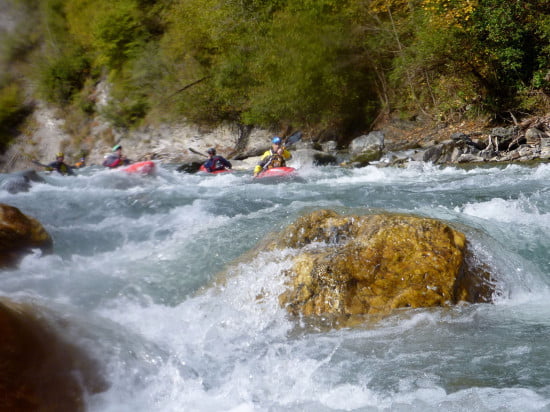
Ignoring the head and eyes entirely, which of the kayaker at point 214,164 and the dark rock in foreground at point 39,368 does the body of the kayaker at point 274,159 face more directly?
the dark rock in foreground

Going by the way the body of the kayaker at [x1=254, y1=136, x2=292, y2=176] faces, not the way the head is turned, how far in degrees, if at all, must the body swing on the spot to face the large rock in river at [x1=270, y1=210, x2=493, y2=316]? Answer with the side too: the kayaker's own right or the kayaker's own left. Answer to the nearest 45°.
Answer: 0° — they already face it

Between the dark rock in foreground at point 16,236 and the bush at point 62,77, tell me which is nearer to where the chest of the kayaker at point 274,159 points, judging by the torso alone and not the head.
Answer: the dark rock in foreground

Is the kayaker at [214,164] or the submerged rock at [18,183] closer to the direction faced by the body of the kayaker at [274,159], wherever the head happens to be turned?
the submerged rock

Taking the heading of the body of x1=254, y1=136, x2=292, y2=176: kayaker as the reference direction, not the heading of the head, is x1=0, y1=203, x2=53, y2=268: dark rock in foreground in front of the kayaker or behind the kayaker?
in front

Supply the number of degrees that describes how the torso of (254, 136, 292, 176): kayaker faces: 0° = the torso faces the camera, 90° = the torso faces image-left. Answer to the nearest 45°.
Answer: approximately 0°

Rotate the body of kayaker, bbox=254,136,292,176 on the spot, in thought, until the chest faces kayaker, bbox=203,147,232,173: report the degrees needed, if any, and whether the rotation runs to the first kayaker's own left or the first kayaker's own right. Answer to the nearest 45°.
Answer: approximately 135° to the first kayaker's own right

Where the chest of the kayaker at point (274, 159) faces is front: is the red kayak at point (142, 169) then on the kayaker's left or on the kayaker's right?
on the kayaker's right
